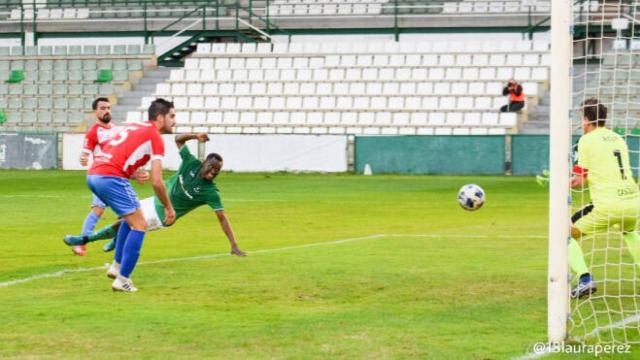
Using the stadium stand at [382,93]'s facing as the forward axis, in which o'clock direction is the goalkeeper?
The goalkeeper is roughly at 12 o'clock from the stadium stand.

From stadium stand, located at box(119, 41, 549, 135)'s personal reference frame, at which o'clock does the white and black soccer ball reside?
The white and black soccer ball is roughly at 12 o'clock from the stadium stand.

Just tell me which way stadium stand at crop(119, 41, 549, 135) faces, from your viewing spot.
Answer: facing the viewer

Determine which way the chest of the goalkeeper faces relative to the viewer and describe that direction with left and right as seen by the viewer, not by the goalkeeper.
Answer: facing away from the viewer and to the left of the viewer

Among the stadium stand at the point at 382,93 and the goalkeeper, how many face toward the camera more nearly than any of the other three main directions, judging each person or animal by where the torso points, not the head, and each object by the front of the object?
1

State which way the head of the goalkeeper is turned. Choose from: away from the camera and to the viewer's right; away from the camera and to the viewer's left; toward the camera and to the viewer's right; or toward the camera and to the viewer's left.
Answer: away from the camera and to the viewer's left
